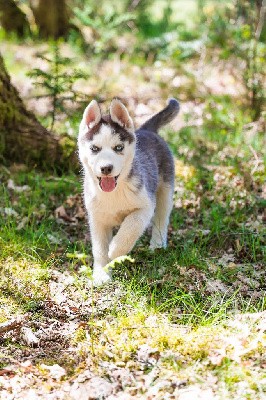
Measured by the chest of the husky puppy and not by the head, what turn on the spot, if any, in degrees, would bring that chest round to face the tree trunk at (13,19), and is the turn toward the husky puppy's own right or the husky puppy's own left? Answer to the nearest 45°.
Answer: approximately 135° to the husky puppy's own right

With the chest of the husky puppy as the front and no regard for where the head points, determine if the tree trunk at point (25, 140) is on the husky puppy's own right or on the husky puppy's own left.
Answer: on the husky puppy's own right

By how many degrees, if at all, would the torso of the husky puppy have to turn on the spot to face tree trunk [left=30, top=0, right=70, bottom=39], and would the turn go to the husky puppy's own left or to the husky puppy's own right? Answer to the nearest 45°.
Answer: approximately 135° to the husky puppy's own right

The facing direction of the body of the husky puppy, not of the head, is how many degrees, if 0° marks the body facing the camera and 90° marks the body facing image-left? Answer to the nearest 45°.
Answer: approximately 45°

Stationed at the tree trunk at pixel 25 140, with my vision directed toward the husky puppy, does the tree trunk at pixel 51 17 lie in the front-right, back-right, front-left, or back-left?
back-left
